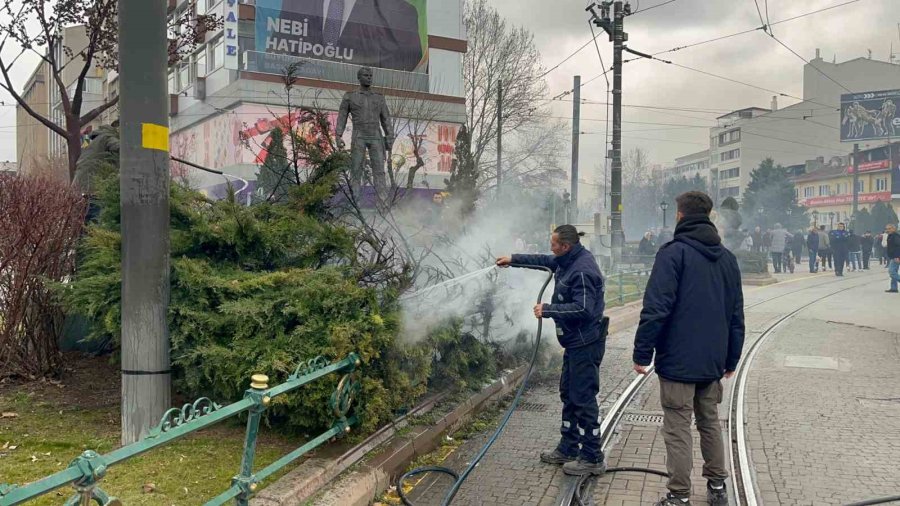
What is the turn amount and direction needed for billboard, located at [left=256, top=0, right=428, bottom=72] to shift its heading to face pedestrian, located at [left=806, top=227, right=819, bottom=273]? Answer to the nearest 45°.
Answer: approximately 45° to its left

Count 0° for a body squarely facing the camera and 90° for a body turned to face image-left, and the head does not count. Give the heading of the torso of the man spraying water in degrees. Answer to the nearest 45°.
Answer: approximately 90°

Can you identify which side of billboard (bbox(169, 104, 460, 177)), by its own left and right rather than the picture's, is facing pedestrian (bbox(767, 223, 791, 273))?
left

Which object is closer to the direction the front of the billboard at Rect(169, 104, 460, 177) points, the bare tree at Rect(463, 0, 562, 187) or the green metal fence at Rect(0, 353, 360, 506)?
the green metal fence

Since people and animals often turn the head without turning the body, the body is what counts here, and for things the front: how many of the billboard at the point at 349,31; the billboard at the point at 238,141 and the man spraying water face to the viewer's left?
1

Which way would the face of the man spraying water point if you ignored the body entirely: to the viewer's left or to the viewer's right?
to the viewer's left

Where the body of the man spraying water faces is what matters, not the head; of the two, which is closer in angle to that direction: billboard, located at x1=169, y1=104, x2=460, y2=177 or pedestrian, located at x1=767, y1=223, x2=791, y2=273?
the billboard

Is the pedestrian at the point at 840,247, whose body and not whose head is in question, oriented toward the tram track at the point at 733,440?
yes

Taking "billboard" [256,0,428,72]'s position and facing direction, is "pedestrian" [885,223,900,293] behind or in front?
in front

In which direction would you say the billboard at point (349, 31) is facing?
toward the camera

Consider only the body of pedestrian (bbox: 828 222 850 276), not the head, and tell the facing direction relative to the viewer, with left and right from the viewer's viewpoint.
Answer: facing the viewer

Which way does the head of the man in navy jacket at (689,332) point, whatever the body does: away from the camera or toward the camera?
away from the camera

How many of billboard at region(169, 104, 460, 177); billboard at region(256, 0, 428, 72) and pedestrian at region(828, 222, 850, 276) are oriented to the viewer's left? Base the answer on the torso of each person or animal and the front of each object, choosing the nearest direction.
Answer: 0

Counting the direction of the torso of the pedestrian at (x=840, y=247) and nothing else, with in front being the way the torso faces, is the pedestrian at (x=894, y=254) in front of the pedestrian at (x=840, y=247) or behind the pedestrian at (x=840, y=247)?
in front

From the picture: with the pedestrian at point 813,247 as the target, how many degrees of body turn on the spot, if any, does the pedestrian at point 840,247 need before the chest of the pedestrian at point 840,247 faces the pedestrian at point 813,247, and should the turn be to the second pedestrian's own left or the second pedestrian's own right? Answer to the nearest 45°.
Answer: approximately 135° to the second pedestrian's own right

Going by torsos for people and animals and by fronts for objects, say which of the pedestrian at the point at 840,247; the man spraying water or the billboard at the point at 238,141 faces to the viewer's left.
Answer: the man spraying water

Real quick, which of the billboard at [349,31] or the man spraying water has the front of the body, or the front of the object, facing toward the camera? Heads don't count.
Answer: the billboard

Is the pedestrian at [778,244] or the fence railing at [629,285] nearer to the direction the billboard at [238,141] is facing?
the fence railing

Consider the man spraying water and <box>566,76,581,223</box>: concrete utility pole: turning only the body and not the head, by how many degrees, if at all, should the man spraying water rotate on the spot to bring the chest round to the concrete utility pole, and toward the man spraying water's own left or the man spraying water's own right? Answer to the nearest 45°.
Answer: approximately 90° to the man spraying water's own right

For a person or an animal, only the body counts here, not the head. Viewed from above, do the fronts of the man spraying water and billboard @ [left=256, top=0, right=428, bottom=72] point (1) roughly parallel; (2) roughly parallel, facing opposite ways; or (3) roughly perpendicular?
roughly perpendicular
